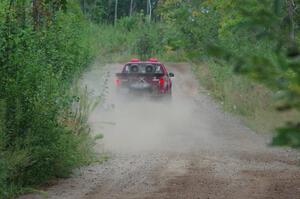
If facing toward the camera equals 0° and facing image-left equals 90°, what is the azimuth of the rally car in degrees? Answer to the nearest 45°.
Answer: approximately 180°
